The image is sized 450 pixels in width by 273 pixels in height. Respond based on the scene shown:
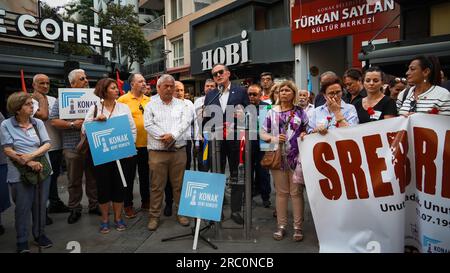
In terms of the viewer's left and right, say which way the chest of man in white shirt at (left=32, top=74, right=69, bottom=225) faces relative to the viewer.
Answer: facing the viewer and to the right of the viewer

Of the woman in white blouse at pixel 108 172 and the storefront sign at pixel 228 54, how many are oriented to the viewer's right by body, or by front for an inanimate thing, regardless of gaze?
0

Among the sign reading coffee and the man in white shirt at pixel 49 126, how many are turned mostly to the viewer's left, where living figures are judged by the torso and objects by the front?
0

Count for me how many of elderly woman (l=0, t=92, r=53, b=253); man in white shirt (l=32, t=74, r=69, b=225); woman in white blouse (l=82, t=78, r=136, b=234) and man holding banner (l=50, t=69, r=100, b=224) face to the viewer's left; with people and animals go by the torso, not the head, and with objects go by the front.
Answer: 0

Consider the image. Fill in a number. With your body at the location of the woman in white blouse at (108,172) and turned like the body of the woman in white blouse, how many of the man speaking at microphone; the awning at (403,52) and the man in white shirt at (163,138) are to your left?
3

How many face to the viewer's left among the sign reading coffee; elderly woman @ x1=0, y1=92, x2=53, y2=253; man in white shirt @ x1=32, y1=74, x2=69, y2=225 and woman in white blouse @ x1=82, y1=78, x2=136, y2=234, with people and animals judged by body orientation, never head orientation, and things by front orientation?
0

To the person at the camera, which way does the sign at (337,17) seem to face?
facing the viewer and to the left of the viewer

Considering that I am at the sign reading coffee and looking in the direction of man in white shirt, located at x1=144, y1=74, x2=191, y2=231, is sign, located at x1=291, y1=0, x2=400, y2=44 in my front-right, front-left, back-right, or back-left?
front-left

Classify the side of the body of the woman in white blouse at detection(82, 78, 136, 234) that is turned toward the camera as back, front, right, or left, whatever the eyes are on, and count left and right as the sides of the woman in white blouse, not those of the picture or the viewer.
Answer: front

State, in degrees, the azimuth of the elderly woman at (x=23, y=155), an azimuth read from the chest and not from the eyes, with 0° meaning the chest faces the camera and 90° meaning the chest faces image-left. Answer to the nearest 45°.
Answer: approximately 315°

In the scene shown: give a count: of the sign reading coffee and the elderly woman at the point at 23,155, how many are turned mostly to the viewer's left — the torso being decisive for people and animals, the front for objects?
0

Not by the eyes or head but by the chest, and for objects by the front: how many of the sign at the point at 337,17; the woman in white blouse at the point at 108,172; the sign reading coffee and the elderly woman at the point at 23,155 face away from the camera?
0

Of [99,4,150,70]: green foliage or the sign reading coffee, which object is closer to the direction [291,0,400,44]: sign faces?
the sign reading coffee
